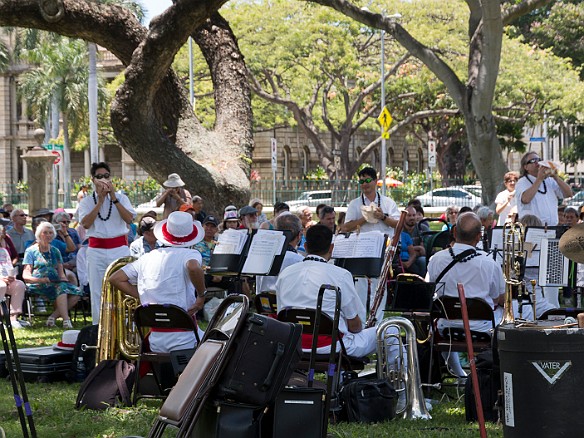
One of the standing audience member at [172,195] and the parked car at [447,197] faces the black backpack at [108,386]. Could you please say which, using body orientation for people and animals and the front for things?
the standing audience member

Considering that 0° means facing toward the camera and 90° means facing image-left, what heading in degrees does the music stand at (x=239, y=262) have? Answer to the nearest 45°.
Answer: approximately 0°

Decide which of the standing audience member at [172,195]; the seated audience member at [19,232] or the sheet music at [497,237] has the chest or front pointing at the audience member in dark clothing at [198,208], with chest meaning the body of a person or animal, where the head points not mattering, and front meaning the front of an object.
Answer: the seated audience member at [19,232]

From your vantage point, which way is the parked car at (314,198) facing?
to the viewer's left

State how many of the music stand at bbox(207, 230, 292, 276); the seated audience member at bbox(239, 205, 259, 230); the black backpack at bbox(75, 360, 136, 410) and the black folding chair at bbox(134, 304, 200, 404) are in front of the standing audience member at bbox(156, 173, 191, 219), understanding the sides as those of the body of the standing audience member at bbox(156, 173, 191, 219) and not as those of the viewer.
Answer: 3

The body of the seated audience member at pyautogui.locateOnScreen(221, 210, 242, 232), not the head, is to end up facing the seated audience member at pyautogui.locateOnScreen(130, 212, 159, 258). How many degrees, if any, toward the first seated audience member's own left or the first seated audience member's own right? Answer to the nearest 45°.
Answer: approximately 45° to the first seated audience member's own right

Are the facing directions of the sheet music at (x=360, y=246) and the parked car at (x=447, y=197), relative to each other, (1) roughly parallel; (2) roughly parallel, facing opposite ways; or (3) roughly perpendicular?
roughly perpendicular

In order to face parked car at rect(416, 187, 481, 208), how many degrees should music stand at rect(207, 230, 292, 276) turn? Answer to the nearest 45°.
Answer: approximately 180°

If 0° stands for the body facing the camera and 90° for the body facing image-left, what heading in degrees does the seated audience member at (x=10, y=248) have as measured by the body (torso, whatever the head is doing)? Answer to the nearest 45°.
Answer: approximately 315°
